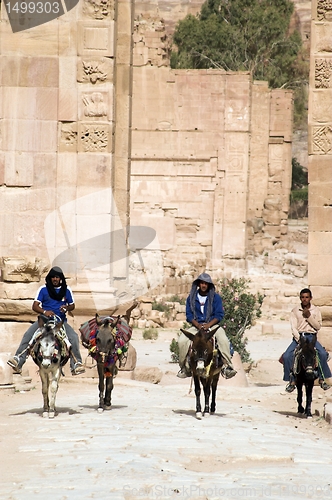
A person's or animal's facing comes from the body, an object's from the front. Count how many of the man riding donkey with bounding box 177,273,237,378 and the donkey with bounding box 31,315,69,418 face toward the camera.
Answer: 2

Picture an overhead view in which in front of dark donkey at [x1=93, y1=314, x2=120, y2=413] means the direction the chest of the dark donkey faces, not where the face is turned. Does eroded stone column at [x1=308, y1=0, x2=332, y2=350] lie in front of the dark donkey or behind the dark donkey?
behind

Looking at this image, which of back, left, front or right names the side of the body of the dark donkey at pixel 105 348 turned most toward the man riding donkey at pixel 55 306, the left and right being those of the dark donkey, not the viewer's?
right

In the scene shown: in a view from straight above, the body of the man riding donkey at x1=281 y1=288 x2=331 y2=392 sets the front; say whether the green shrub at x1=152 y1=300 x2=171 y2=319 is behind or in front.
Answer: behind

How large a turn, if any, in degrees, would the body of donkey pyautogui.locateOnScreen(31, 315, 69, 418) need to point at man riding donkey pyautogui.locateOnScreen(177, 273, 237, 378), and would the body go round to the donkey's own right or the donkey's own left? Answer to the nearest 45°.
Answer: approximately 90° to the donkey's own left
